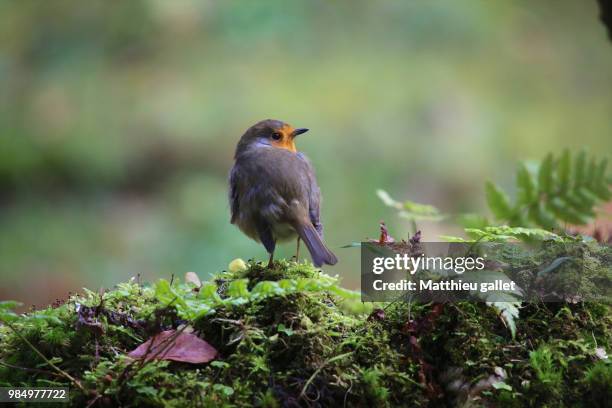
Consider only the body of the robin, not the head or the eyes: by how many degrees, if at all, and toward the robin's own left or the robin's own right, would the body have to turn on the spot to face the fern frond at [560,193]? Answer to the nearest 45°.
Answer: approximately 135° to the robin's own right

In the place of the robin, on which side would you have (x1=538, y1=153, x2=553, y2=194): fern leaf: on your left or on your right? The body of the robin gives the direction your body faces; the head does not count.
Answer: on your right

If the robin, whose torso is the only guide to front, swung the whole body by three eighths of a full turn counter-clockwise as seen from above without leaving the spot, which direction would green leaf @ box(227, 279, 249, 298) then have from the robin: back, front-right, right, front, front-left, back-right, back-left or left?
front

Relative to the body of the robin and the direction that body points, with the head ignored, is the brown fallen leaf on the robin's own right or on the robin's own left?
on the robin's own left

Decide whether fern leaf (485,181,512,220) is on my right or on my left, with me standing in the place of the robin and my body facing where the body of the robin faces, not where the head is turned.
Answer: on my right

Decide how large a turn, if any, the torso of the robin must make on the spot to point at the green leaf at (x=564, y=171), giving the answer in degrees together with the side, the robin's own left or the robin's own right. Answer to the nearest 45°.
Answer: approximately 135° to the robin's own right

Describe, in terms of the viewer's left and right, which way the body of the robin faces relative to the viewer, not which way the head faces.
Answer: facing away from the viewer and to the left of the viewer
